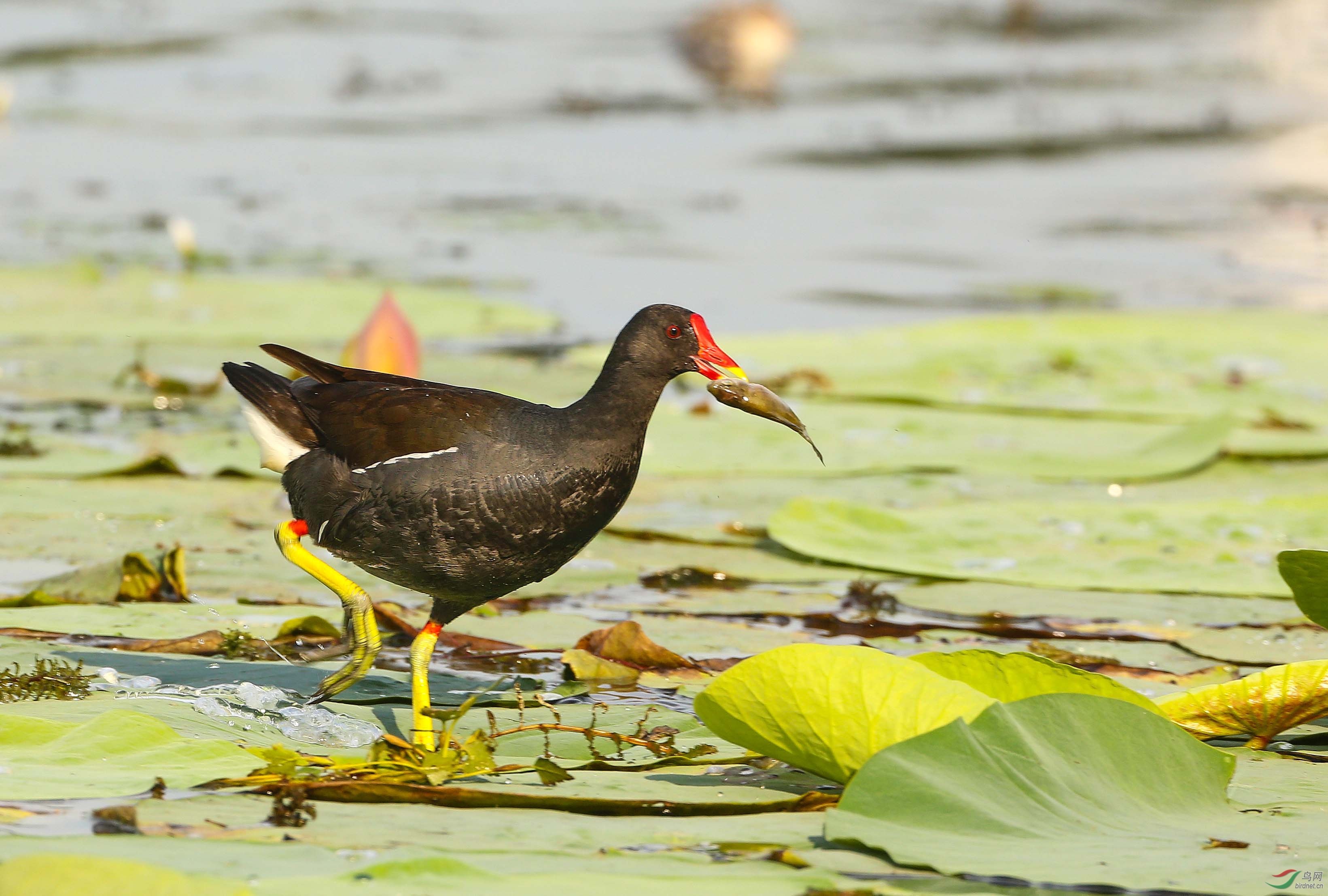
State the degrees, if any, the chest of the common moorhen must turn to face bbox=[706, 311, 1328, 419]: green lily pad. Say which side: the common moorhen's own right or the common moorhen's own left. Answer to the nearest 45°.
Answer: approximately 45° to the common moorhen's own left

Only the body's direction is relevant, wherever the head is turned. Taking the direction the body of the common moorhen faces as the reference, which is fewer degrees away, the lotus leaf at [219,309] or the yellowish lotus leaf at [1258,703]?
the yellowish lotus leaf

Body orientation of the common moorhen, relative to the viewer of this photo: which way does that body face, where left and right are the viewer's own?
facing to the right of the viewer

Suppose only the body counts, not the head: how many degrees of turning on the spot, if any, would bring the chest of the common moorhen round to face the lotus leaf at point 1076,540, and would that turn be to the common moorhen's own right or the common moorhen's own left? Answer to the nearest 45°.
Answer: approximately 45° to the common moorhen's own left

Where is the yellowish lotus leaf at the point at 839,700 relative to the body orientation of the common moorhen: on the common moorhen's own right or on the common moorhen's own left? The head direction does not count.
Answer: on the common moorhen's own right

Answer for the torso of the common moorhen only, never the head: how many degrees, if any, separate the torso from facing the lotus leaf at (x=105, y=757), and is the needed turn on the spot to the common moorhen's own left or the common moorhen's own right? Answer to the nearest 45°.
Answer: approximately 135° to the common moorhen's own right

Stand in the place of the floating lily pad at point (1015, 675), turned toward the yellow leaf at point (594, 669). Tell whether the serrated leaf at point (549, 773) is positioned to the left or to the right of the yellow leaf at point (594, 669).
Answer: left

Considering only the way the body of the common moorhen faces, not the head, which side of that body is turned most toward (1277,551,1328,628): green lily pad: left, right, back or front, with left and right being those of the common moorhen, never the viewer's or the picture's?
front

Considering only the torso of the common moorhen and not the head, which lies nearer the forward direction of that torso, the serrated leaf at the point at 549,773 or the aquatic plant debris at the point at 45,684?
the serrated leaf

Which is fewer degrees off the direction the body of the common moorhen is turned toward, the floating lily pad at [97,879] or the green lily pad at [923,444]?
the green lily pad

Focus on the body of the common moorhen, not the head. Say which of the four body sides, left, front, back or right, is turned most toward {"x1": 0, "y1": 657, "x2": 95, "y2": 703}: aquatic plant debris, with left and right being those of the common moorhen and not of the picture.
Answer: back

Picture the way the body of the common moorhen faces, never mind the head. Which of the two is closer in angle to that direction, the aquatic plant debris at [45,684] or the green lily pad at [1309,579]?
the green lily pad
